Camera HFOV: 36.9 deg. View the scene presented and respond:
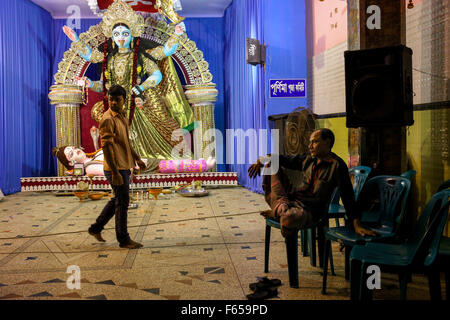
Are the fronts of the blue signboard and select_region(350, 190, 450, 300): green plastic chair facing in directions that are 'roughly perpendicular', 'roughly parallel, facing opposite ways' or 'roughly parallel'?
roughly perpendicular

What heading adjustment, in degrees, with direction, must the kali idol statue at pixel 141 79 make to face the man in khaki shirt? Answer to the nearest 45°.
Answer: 0° — it already faces them

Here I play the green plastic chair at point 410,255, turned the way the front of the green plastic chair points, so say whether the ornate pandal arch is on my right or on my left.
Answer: on my right

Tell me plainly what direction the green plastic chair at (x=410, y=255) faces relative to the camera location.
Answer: facing to the left of the viewer

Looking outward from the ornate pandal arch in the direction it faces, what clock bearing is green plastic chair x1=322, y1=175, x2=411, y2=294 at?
The green plastic chair is roughly at 12 o'clock from the ornate pandal arch.

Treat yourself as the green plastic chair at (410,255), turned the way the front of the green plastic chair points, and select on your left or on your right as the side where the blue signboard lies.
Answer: on your right

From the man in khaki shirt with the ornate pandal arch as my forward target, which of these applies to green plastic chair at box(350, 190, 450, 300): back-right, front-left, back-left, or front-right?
back-right
